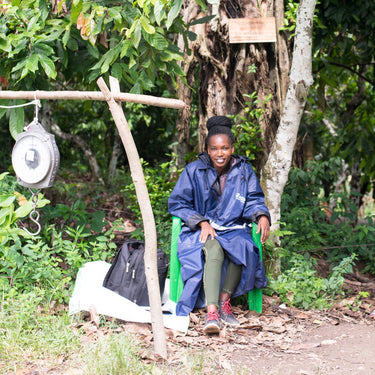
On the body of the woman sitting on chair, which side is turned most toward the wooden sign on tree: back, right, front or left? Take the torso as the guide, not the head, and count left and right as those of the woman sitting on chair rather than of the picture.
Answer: back

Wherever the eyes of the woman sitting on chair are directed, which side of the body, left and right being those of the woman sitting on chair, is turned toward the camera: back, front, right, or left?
front

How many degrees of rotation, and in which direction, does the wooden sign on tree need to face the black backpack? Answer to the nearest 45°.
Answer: approximately 45° to its right

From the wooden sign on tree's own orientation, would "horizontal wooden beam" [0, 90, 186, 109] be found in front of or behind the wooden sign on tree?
in front

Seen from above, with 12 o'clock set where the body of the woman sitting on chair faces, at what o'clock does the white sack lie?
The white sack is roughly at 2 o'clock from the woman sitting on chair.

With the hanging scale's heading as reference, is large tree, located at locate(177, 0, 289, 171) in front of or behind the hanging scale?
behind

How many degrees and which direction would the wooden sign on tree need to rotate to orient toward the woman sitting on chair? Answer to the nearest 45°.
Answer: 0° — it already faces them

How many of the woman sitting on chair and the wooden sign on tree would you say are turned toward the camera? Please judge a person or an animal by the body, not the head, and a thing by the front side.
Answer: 2

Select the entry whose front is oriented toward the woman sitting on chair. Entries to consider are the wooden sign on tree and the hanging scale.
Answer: the wooden sign on tree

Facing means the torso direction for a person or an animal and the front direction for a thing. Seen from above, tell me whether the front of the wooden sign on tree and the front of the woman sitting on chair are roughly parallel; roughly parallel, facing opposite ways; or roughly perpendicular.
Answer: roughly parallel

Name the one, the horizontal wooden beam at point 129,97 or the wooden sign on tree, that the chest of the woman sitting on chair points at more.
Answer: the horizontal wooden beam

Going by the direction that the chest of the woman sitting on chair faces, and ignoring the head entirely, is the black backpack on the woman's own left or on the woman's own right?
on the woman's own right
